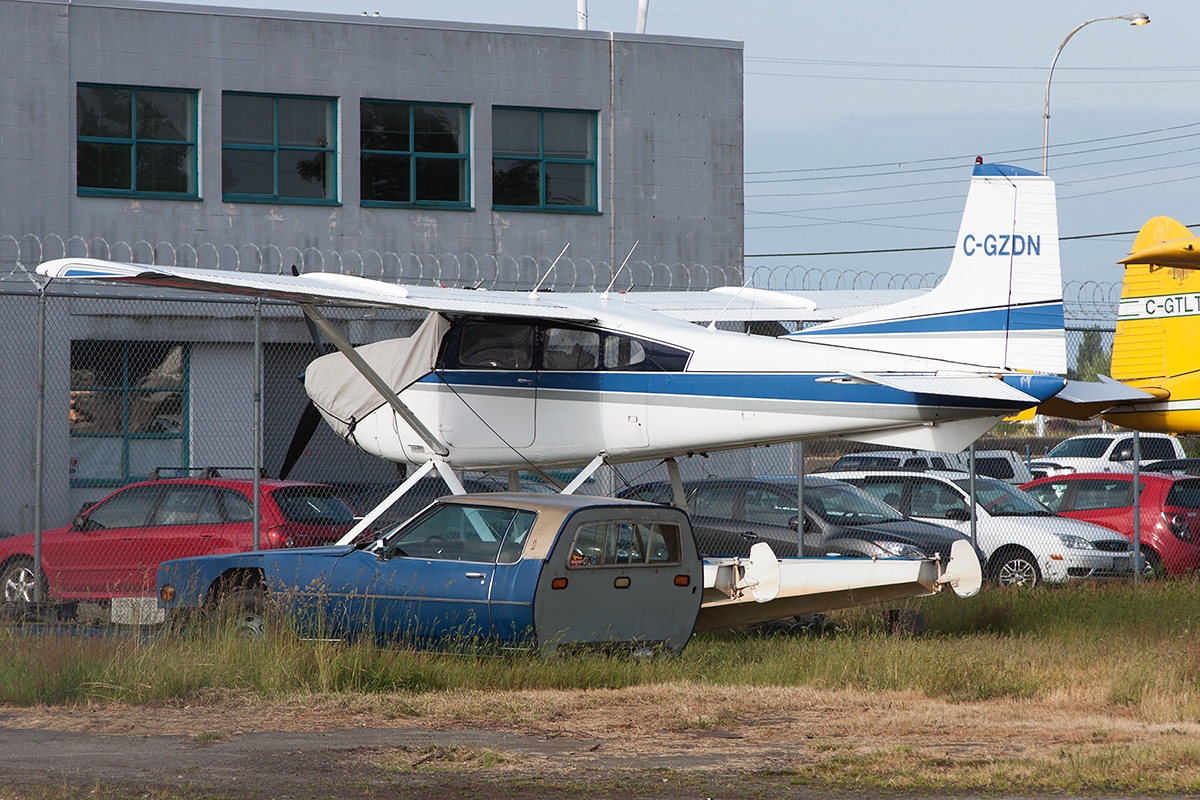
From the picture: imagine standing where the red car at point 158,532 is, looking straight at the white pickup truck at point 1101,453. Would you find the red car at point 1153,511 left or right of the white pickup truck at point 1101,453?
right

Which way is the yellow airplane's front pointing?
to the viewer's right

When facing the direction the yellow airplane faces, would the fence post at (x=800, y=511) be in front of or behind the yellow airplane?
behind

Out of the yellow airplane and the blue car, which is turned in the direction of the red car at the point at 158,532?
the blue car

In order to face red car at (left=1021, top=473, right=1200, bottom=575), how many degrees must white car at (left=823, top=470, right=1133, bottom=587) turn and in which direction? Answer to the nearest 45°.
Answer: approximately 90° to its left

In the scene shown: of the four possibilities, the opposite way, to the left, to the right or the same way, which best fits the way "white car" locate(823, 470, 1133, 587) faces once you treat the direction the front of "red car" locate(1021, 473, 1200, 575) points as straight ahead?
the opposite way

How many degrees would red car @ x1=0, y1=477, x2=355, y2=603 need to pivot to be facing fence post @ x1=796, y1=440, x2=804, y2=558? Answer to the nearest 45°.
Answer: approximately 135° to its right

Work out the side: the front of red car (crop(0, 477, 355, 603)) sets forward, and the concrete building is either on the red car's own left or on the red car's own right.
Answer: on the red car's own right

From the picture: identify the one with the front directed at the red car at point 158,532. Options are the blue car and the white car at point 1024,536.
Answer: the blue car

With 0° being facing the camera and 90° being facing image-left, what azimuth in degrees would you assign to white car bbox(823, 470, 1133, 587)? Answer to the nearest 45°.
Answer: approximately 315°

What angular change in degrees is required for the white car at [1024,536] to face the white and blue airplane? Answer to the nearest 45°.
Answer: approximately 90° to its right

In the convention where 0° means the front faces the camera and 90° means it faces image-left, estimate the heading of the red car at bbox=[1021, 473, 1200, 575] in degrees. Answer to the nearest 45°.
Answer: approximately 135°

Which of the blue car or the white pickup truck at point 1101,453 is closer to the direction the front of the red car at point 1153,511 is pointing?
the white pickup truck

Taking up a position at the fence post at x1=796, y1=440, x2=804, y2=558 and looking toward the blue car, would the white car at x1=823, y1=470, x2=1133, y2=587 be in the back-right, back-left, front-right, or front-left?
back-left

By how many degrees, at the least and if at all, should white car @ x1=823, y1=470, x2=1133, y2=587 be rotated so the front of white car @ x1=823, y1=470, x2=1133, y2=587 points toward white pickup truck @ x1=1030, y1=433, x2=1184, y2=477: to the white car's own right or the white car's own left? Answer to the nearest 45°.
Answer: approximately 135° to the white car's own left

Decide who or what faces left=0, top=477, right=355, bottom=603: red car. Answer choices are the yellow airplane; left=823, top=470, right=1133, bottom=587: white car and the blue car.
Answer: the blue car

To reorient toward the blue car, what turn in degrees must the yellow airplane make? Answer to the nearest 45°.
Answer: approximately 135° to its right
